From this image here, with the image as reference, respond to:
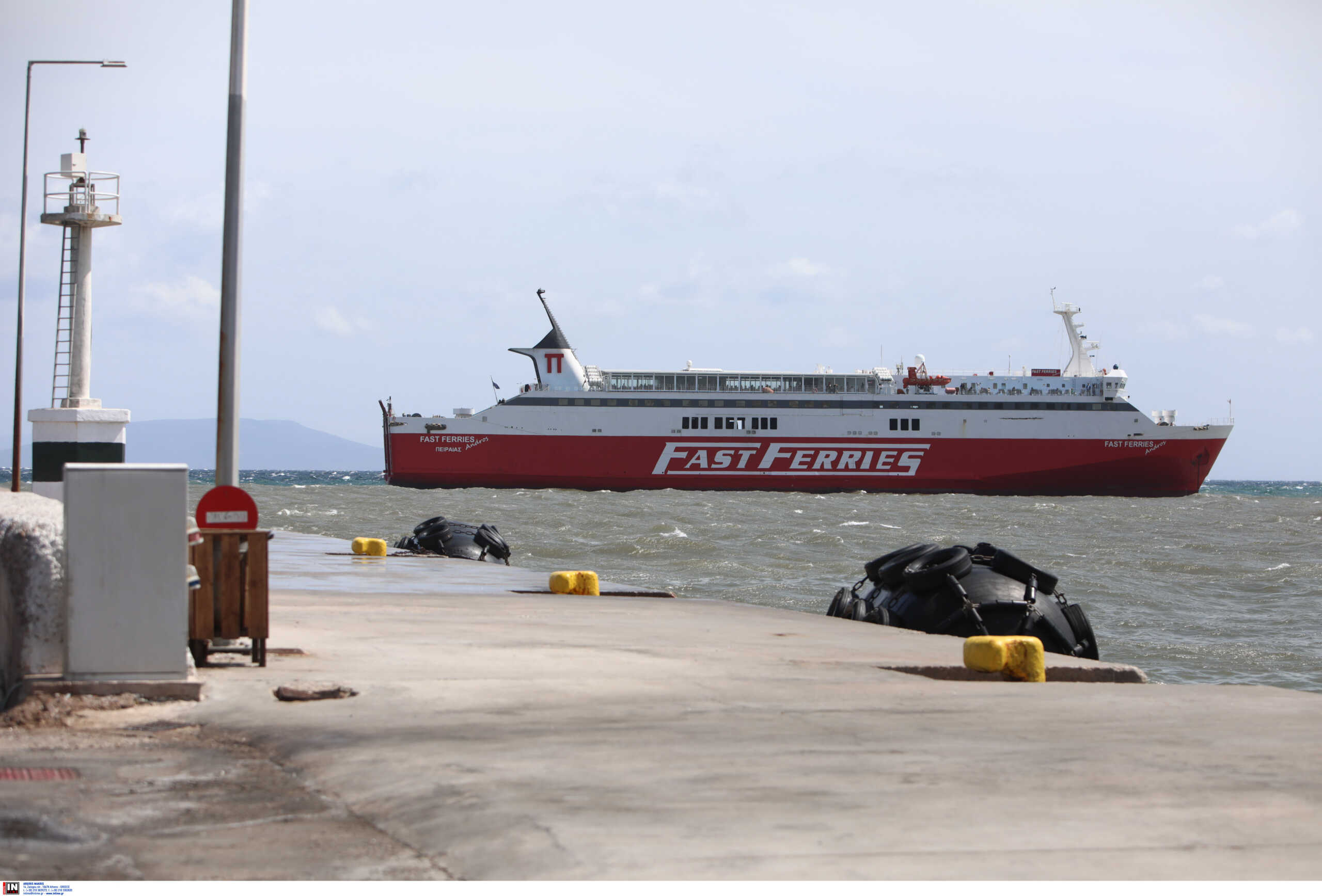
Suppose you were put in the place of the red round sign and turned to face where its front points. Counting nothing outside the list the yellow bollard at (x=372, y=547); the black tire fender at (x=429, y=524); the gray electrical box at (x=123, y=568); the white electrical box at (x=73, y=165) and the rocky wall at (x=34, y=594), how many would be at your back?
3

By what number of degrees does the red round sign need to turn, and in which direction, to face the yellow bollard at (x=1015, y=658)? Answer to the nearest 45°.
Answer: approximately 90° to its left

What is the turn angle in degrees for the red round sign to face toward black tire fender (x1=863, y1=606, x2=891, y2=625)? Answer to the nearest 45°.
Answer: approximately 135° to its left

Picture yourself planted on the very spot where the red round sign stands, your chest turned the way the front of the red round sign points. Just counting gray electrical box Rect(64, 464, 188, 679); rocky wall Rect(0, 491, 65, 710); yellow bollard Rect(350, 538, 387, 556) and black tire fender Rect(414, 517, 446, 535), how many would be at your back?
2

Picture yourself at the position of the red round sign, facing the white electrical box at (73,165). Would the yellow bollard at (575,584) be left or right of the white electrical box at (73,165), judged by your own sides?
right

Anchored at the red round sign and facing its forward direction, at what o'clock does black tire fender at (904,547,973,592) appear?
The black tire fender is roughly at 8 o'clock from the red round sign.

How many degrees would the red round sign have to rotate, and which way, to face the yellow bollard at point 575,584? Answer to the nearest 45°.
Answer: approximately 135° to its left

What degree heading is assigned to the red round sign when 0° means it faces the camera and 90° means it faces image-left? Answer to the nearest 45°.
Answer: approximately 0°

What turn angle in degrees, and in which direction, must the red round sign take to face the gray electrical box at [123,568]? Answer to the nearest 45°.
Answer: approximately 45° to its right

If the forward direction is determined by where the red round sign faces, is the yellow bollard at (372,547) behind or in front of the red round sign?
behind

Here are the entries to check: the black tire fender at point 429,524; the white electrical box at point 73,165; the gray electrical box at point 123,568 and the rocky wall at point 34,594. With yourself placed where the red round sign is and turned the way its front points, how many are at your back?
2

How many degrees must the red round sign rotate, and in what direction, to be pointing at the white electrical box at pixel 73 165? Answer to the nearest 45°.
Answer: approximately 180°
